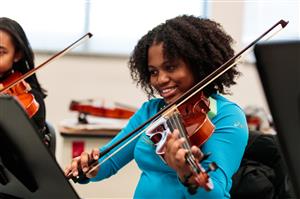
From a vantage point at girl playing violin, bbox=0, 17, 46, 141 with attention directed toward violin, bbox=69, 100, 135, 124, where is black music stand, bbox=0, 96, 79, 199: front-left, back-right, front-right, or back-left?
back-right

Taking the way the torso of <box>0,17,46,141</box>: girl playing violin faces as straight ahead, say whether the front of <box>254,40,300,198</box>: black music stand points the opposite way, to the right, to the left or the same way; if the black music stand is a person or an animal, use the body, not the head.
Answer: the opposite way

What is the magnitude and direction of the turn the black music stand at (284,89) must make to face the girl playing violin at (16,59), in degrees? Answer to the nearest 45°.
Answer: approximately 45° to its left

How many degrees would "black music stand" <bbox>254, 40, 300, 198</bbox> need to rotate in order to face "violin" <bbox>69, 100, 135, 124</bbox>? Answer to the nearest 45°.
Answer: approximately 45° to its left

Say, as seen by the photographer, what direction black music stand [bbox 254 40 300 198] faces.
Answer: facing away from the viewer

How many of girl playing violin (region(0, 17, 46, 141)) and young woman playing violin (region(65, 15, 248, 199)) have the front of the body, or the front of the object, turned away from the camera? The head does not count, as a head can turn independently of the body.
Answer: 0

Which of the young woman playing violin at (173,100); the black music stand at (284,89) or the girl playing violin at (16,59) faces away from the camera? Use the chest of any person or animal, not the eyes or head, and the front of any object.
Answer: the black music stand

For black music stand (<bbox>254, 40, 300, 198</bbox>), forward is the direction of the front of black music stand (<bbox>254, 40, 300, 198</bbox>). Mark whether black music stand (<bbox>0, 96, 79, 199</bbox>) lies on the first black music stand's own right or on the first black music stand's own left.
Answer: on the first black music stand's own left

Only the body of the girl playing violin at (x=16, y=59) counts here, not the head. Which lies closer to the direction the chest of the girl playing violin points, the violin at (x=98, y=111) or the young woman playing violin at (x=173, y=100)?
the young woman playing violin

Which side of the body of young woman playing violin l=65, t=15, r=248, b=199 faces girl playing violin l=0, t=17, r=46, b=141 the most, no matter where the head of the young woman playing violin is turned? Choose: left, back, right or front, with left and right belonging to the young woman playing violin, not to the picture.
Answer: right

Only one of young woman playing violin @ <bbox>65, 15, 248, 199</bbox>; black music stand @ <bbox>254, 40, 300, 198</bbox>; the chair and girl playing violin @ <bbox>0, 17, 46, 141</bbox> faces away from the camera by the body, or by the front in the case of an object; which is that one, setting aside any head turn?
the black music stand

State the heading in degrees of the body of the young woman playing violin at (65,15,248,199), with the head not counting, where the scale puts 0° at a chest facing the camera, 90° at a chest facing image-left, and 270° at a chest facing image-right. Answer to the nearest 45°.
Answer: approximately 45°
